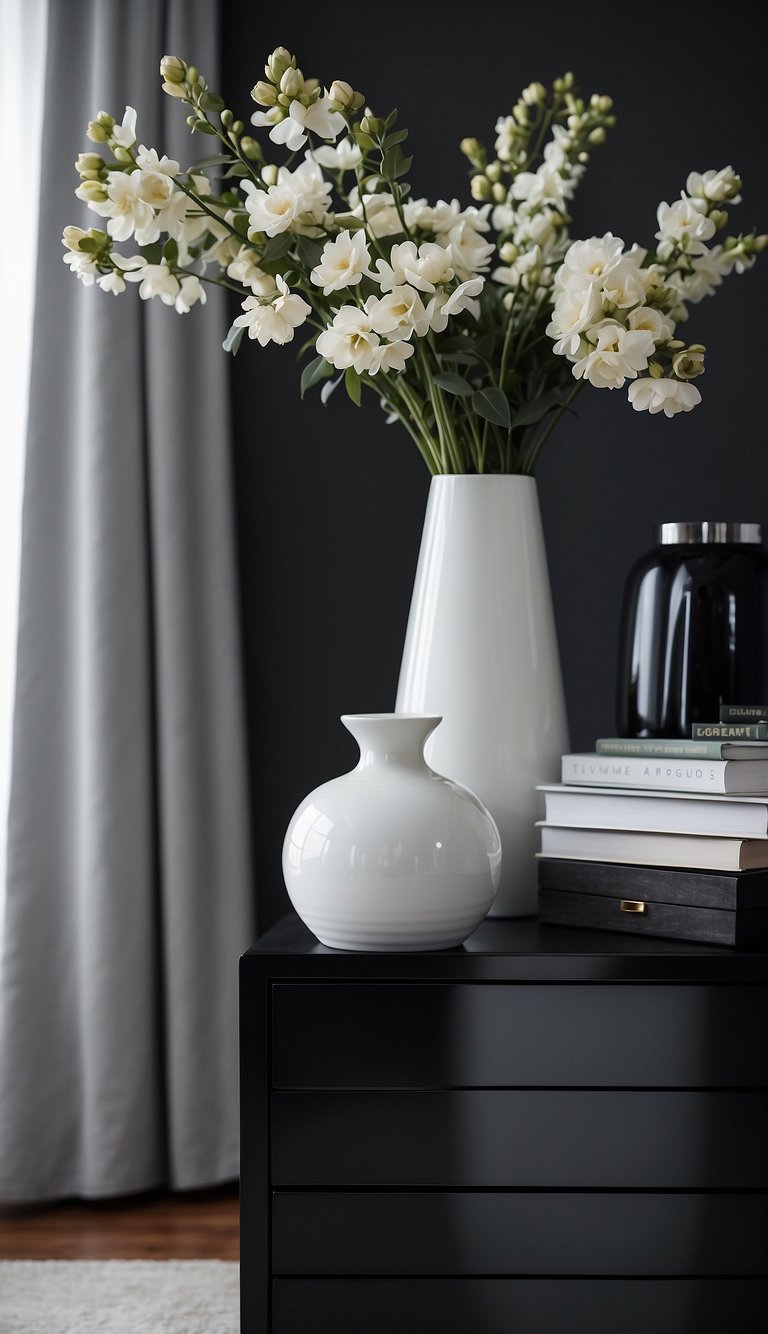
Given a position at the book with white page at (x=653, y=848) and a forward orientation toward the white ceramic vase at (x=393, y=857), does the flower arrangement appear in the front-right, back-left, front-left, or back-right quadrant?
front-right

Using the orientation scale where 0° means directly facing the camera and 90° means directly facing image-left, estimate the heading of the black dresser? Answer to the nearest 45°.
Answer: approximately 0°
